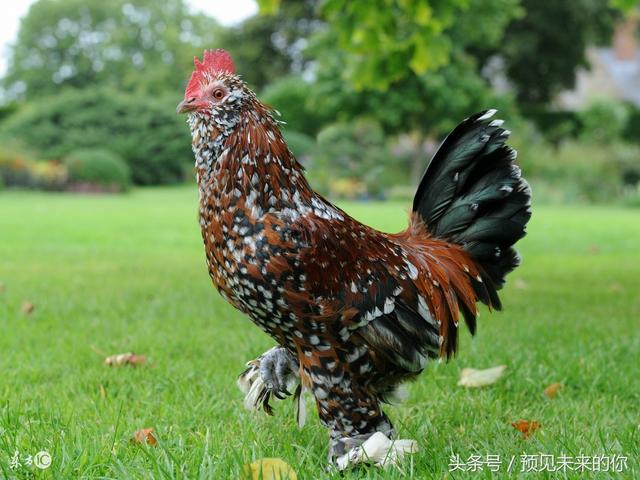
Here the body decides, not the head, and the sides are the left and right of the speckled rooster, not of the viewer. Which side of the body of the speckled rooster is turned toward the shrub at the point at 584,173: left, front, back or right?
right

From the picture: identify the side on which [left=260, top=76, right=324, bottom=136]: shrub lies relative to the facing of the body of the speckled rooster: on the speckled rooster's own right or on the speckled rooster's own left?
on the speckled rooster's own right

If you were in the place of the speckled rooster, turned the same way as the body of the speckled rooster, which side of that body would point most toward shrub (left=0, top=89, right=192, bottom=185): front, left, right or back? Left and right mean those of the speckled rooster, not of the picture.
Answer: right

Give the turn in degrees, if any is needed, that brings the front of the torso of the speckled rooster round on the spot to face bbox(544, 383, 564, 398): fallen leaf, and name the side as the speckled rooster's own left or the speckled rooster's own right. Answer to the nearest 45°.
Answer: approximately 135° to the speckled rooster's own right

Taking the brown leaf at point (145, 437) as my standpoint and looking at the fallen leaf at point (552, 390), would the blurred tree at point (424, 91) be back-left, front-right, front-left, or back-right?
front-left

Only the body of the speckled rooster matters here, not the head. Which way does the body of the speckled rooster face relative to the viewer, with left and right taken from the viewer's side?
facing to the left of the viewer

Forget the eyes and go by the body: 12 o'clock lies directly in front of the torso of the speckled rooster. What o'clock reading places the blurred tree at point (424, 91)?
The blurred tree is roughly at 3 o'clock from the speckled rooster.

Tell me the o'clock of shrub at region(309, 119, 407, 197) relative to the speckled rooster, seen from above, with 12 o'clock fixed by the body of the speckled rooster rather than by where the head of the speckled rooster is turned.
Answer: The shrub is roughly at 3 o'clock from the speckled rooster.

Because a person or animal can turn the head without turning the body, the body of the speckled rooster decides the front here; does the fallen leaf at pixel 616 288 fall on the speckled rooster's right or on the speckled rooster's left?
on the speckled rooster's right

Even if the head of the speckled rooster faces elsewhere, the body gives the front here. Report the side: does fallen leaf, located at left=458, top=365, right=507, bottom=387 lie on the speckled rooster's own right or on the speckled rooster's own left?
on the speckled rooster's own right

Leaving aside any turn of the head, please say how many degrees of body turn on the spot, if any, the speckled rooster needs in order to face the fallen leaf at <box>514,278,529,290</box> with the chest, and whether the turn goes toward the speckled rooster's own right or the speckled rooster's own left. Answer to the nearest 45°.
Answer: approximately 90° to the speckled rooster's own right
